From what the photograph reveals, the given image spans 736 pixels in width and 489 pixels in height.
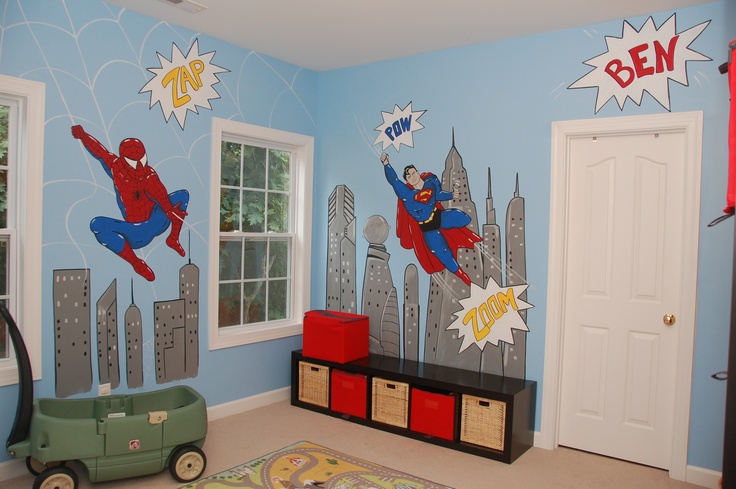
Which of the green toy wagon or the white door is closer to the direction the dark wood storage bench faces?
the green toy wagon

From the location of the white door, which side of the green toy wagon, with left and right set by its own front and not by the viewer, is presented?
back

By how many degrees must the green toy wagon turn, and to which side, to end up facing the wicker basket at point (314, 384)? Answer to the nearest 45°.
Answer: approximately 135° to its right

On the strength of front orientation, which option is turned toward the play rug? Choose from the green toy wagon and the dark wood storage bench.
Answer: the dark wood storage bench

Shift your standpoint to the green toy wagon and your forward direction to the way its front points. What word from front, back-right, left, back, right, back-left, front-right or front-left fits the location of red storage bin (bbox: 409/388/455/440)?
back

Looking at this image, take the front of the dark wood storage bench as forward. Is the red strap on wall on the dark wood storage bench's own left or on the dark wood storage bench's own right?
on the dark wood storage bench's own left

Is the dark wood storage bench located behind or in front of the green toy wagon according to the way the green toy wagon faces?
behind

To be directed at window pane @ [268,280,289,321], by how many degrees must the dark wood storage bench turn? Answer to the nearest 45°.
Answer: approximately 90° to its right

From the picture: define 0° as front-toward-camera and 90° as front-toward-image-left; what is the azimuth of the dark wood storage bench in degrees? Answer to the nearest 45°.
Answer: approximately 45°

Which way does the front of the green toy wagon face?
to the viewer's left

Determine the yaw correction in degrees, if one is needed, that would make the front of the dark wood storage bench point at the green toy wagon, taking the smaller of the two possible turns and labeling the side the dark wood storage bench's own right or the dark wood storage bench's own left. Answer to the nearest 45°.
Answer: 0° — it already faces it

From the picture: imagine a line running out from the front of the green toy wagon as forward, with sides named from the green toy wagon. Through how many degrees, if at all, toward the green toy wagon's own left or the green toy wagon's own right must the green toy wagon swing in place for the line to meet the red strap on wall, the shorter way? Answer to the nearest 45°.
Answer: approximately 135° to the green toy wagon's own left

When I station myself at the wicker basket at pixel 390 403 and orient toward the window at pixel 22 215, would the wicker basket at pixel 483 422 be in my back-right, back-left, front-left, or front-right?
back-left

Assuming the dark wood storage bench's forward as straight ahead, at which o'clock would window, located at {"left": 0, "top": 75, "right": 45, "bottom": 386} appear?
The window is roughly at 1 o'clock from the dark wood storage bench.

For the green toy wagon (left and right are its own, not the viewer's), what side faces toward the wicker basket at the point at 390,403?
back

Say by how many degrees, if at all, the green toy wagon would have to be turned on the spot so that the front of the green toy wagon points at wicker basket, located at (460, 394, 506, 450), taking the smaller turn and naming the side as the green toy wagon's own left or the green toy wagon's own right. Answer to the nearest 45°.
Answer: approximately 180°
